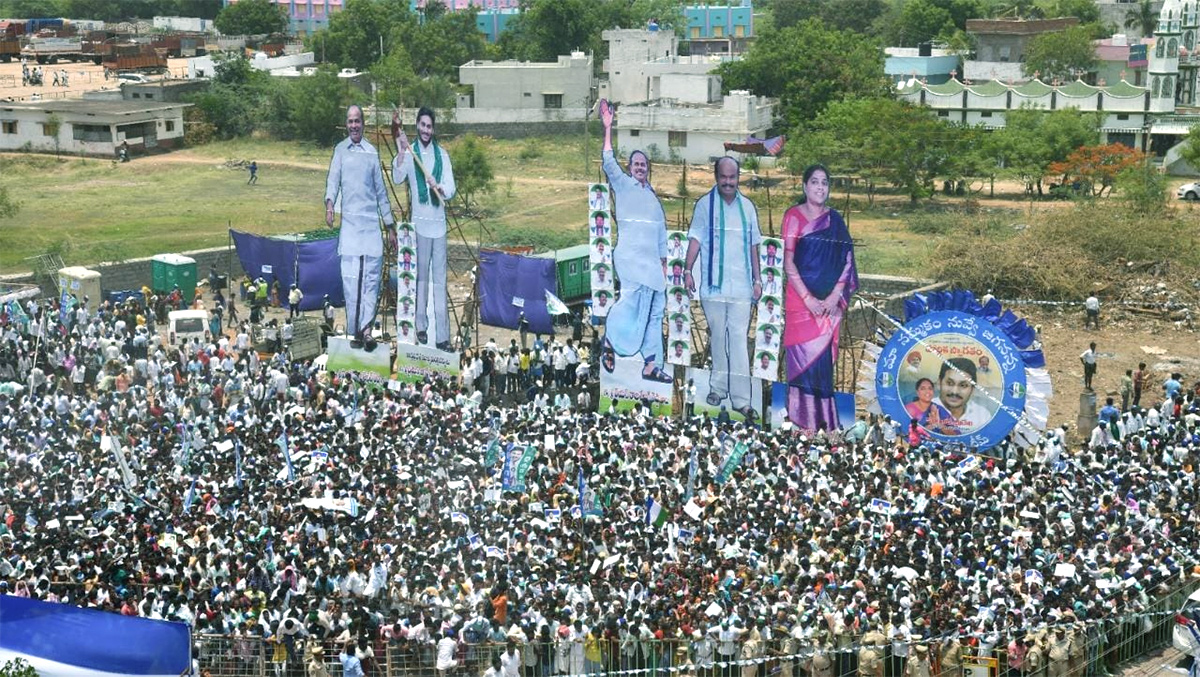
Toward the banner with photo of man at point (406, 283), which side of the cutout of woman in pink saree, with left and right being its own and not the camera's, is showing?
right

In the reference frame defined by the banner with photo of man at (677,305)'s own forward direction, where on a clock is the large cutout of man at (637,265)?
The large cutout of man is roughly at 4 o'clock from the banner with photo of man.

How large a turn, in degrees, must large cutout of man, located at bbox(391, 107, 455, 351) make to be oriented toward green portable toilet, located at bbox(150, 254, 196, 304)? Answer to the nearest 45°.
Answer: approximately 135° to its right

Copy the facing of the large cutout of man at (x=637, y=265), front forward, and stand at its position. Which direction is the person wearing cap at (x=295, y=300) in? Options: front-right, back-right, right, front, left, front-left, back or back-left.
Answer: back-right

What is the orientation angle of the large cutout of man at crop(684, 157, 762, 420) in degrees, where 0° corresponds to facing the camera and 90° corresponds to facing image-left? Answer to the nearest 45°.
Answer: approximately 0°

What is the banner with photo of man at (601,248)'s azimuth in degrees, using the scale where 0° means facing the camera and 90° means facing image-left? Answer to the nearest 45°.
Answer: approximately 0°

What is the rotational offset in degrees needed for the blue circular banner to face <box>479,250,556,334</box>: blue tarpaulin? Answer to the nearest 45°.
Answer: approximately 135° to its right

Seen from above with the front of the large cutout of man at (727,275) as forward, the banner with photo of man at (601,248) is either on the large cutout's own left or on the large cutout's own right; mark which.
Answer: on the large cutout's own right

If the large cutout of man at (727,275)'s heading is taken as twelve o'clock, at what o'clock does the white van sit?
The white van is roughly at 4 o'clock from the large cutout of man.

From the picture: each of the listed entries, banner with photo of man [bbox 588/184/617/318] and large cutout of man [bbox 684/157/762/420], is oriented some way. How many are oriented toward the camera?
2
